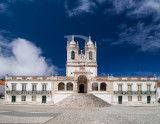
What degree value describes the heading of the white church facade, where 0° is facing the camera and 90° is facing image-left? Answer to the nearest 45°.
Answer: approximately 0°
